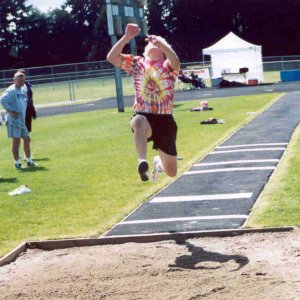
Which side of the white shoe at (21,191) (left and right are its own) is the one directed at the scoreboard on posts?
right

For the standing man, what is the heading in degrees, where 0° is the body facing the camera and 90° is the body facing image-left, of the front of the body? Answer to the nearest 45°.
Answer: approximately 315°

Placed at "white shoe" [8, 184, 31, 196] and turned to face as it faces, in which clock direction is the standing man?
The standing man is roughly at 3 o'clock from the white shoe.

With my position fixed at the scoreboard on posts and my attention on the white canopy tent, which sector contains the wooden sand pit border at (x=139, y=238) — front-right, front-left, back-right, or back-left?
back-right

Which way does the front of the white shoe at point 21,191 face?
to the viewer's left

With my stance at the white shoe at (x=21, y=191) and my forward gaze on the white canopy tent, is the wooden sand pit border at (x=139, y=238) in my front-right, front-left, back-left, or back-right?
back-right

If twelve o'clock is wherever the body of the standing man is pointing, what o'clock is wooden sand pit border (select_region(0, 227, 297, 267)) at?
The wooden sand pit border is roughly at 1 o'clock from the standing man.

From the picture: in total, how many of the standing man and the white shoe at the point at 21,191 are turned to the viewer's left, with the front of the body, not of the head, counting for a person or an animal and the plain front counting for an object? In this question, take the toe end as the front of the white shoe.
1

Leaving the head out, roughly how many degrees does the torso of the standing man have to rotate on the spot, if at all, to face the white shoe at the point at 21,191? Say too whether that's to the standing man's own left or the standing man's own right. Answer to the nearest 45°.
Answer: approximately 45° to the standing man's own right

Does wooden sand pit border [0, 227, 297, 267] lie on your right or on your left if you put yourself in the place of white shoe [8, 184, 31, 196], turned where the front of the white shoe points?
on your left

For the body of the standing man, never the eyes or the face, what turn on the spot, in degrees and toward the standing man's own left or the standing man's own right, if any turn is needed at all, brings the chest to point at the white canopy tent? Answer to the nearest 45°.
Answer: approximately 90° to the standing man's own left
